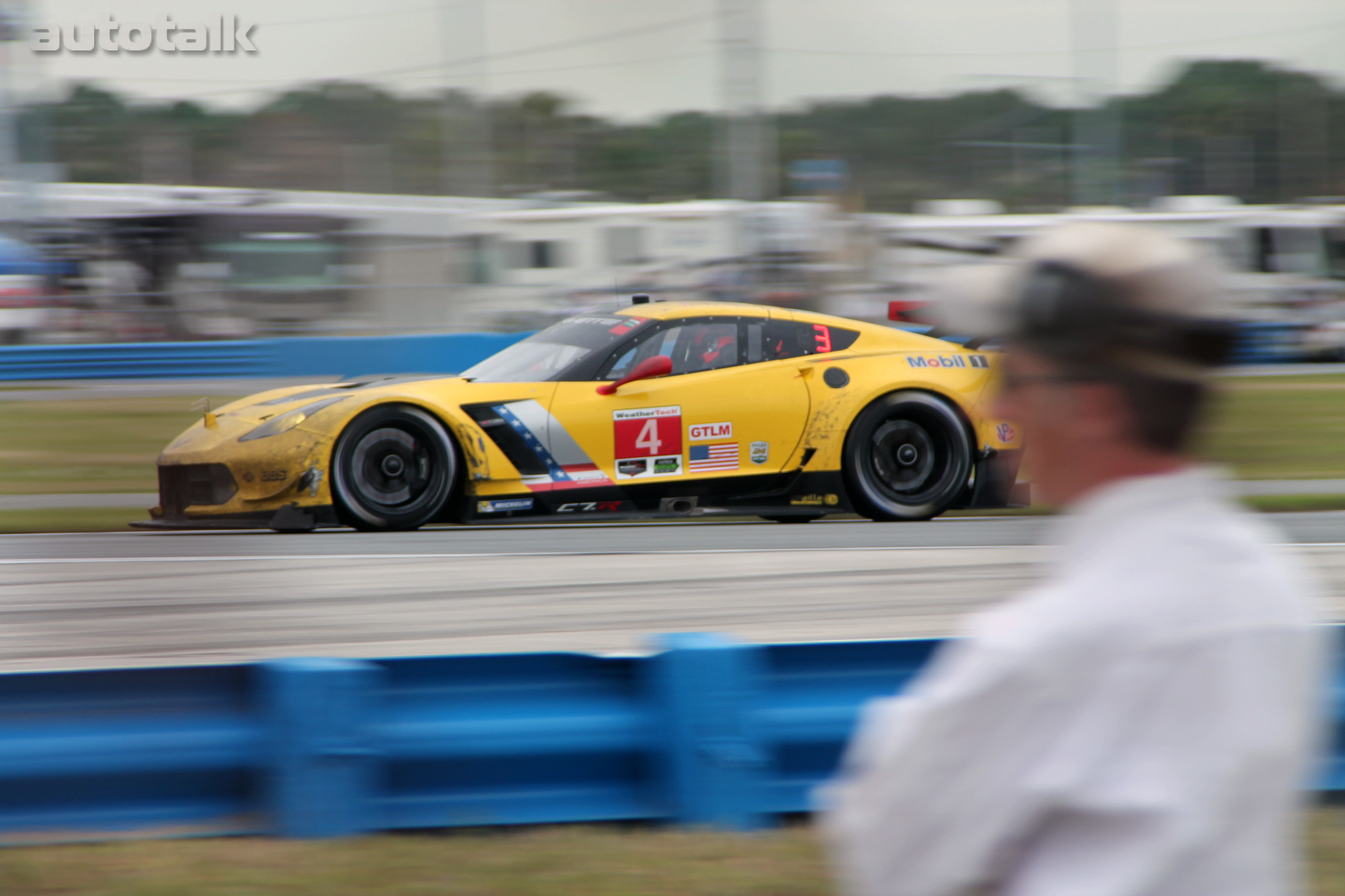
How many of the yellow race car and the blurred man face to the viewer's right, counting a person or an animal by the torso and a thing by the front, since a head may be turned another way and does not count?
0

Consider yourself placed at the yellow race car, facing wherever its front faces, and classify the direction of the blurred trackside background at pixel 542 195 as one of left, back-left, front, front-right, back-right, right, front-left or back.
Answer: right

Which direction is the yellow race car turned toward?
to the viewer's left

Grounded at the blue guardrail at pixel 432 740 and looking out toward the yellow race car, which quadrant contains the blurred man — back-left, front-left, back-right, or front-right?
back-right

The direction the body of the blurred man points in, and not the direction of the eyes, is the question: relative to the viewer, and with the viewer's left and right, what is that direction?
facing away from the viewer and to the left of the viewer

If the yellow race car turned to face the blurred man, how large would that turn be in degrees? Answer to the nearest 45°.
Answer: approximately 90° to its left

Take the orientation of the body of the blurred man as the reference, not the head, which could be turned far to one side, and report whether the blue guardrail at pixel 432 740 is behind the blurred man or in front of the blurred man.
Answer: in front

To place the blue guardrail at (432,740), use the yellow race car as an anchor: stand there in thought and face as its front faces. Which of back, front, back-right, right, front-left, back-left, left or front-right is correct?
left
